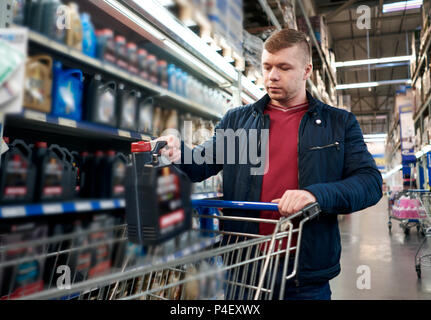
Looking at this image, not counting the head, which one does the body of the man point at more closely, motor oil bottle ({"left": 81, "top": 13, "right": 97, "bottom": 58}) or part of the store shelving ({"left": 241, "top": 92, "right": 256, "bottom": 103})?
the motor oil bottle

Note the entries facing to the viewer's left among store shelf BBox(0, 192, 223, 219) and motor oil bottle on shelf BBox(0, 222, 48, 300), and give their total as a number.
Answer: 0

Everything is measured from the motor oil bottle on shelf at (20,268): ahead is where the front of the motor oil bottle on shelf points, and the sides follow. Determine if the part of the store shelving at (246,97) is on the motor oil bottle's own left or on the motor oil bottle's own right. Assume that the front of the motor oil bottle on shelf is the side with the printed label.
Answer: on the motor oil bottle's own left

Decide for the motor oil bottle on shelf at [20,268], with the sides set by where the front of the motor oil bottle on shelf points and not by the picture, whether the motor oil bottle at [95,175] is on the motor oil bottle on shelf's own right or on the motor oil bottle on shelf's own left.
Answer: on the motor oil bottle on shelf's own left

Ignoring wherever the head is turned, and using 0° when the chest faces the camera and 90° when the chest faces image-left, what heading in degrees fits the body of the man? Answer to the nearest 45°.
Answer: approximately 45°

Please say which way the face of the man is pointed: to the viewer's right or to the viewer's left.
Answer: to the viewer's left

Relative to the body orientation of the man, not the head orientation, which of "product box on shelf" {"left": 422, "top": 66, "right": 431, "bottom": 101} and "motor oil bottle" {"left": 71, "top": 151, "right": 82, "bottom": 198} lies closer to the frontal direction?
the motor oil bottle

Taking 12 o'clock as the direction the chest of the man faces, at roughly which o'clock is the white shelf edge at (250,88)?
The white shelf edge is roughly at 4 o'clock from the man.

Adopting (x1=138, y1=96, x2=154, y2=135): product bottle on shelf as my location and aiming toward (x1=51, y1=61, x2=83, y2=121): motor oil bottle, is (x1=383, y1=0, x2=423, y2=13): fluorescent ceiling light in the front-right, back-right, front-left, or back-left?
back-left

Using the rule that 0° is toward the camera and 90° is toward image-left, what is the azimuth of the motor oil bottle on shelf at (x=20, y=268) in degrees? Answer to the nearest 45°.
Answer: approximately 315°

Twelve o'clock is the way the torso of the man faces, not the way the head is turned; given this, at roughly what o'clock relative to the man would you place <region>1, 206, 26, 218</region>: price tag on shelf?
The price tag on shelf is roughly at 1 o'clock from the man.

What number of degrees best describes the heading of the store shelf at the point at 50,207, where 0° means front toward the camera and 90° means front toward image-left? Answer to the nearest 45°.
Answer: approximately 315°

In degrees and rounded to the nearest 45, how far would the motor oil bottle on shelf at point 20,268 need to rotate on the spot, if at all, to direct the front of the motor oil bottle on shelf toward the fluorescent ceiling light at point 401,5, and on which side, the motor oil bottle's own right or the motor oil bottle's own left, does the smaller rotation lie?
approximately 45° to the motor oil bottle's own left

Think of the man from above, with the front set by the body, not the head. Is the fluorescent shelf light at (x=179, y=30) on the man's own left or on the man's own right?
on the man's own right

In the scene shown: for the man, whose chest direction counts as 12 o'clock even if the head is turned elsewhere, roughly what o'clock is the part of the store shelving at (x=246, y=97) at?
The part of the store shelving is roughly at 4 o'clock from the man.

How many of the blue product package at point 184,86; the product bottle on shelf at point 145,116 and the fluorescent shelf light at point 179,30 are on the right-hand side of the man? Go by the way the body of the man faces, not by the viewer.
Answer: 3
